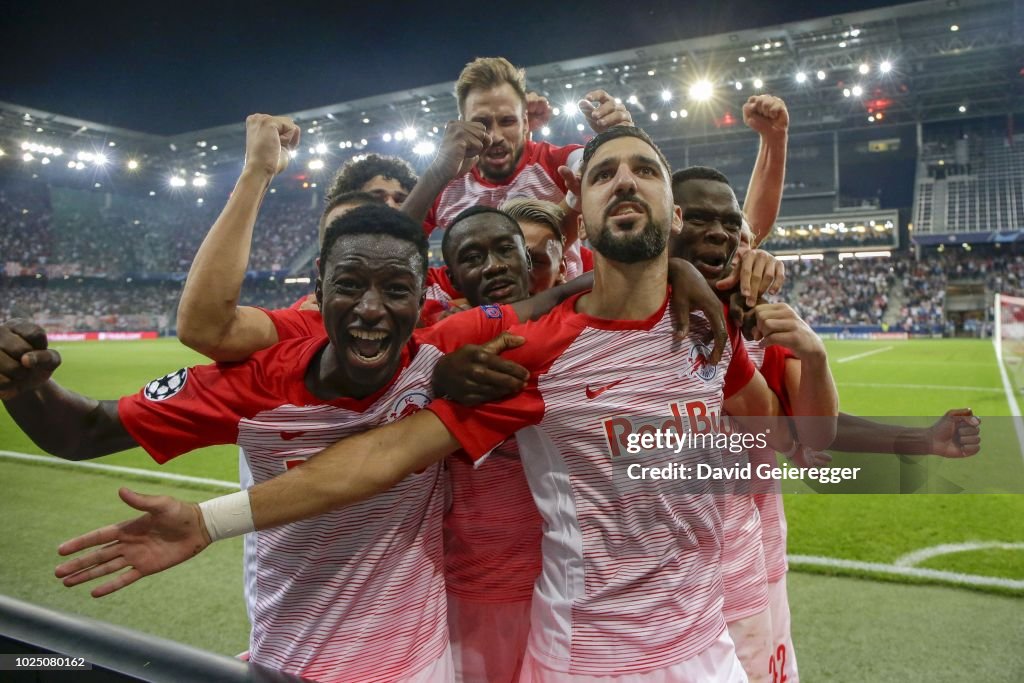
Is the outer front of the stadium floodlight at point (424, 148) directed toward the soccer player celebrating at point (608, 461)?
yes

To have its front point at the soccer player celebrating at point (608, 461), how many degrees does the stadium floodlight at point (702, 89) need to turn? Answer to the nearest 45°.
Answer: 0° — it already faces them

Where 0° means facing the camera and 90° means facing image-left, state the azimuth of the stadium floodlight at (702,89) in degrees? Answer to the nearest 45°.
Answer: approximately 0°

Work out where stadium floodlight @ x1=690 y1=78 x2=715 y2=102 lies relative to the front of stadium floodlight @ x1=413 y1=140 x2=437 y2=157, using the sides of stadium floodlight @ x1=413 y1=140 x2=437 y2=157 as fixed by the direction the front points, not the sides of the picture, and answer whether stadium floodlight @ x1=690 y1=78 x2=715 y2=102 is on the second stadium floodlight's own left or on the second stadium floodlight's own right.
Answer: on the second stadium floodlight's own left

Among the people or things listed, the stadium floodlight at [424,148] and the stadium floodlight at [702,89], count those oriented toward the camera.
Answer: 2

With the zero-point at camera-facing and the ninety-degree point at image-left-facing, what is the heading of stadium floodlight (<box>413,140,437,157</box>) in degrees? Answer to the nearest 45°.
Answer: approximately 0°

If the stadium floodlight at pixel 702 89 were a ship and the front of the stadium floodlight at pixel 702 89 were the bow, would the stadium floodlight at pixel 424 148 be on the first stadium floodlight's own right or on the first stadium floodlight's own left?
on the first stadium floodlight's own right

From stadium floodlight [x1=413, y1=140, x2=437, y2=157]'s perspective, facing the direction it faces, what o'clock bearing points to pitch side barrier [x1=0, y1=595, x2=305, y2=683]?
The pitch side barrier is roughly at 12 o'clock from the stadium floodlight.
